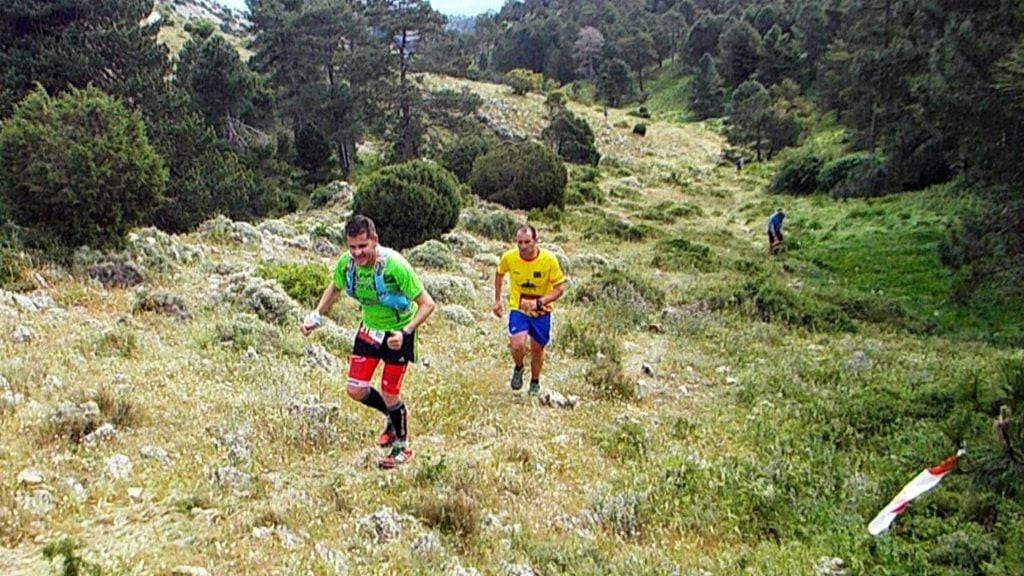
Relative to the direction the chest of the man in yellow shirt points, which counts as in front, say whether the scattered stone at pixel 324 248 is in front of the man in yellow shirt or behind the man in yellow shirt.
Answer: behind

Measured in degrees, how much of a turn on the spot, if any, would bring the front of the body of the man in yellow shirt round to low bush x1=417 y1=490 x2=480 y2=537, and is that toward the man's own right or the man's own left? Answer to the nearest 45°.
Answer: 0° — they already face it

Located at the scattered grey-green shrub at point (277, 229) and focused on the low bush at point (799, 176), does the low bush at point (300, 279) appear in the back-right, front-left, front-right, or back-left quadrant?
back-right

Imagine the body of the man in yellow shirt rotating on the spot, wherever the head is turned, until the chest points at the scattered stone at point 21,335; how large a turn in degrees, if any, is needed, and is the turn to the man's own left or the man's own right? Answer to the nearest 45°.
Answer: approximately 90° to the man's own right

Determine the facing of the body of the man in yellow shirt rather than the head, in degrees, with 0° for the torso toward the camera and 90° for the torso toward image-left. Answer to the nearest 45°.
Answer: approximately 0°

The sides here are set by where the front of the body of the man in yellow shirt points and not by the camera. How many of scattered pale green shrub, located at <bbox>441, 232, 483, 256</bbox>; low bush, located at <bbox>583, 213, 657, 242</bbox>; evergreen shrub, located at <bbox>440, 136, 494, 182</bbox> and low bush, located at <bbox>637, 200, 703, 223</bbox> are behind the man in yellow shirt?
4

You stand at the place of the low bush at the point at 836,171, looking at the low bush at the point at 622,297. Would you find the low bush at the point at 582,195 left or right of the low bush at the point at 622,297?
right

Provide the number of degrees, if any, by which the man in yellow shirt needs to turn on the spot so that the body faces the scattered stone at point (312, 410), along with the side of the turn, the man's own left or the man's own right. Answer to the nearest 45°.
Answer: approximately 45° to the man's own right

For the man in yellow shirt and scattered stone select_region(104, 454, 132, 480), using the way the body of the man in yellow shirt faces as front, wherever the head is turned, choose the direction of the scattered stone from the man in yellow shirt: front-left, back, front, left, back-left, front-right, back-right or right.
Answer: front-right

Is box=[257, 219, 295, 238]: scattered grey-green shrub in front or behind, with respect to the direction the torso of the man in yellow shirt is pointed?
behind

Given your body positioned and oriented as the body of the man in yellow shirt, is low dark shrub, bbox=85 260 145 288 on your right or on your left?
on your right

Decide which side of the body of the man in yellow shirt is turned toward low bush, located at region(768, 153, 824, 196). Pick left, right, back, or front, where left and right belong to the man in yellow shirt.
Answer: back

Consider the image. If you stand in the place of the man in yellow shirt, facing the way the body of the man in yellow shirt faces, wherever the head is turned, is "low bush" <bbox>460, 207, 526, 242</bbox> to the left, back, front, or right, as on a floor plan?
back

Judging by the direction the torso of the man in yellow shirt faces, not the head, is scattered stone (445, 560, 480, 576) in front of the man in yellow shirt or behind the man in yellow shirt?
in front

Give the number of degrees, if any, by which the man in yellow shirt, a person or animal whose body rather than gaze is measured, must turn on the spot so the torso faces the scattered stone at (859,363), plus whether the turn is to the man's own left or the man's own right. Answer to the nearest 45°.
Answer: approximately 90° to the man's own left

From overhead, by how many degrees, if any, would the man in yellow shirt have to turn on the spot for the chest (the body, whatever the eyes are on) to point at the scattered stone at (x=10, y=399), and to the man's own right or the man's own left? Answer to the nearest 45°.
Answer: approximately 45° to the man's own right
